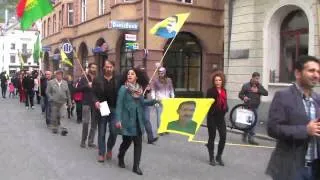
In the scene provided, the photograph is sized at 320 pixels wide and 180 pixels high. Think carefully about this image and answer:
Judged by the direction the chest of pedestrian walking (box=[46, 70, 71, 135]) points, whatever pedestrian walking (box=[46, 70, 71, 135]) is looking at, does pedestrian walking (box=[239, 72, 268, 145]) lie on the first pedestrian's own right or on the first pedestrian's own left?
on the first pedestrian's own left

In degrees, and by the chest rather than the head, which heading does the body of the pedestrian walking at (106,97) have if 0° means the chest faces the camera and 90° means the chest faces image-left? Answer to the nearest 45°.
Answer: approximately 0°

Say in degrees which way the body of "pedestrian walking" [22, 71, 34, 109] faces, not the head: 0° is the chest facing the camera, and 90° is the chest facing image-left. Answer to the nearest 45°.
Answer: approximately 0°

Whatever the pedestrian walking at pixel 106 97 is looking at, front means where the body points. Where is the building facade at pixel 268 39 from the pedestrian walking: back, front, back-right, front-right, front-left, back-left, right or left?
back-left

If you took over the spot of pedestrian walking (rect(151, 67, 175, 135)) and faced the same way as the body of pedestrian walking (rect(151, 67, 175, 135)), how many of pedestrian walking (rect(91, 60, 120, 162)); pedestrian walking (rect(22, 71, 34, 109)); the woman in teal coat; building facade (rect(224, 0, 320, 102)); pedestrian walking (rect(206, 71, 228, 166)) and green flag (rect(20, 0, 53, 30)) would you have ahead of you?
3

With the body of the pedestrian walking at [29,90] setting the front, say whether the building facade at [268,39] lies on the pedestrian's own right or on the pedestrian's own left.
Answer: on the pedestrian's own left

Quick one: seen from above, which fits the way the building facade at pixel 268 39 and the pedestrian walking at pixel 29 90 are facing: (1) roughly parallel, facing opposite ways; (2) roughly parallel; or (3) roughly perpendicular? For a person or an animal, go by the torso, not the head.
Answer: roughly perpendicular

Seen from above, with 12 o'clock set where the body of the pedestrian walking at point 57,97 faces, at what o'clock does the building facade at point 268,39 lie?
The building facade is roughly at 10 o'clock from the pedestrian walking.

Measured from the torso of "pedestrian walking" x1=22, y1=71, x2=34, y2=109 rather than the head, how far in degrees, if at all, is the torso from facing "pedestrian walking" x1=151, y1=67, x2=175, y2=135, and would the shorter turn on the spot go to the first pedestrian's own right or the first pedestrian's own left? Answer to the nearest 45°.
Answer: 0° — they already face them

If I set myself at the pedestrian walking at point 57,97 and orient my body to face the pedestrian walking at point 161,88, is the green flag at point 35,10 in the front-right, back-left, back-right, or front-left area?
back-left
